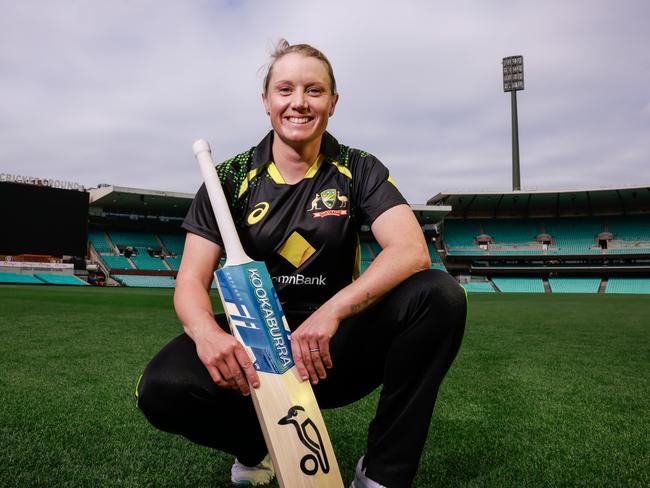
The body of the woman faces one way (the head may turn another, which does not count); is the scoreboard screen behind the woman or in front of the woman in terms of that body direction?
behind

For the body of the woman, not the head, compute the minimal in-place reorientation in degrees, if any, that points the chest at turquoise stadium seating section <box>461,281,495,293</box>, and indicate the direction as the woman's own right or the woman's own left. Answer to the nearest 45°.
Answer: approximately 180°

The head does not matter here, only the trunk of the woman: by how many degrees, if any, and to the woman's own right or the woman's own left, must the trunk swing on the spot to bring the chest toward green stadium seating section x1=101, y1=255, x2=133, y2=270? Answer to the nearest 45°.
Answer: approximately 180°

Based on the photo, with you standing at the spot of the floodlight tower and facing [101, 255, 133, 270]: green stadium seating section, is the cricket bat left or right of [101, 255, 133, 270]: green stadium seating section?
left

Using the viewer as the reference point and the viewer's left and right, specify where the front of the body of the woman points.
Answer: facing the viewer

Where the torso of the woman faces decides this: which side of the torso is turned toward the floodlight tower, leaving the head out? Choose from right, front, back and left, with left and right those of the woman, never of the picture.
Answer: back
